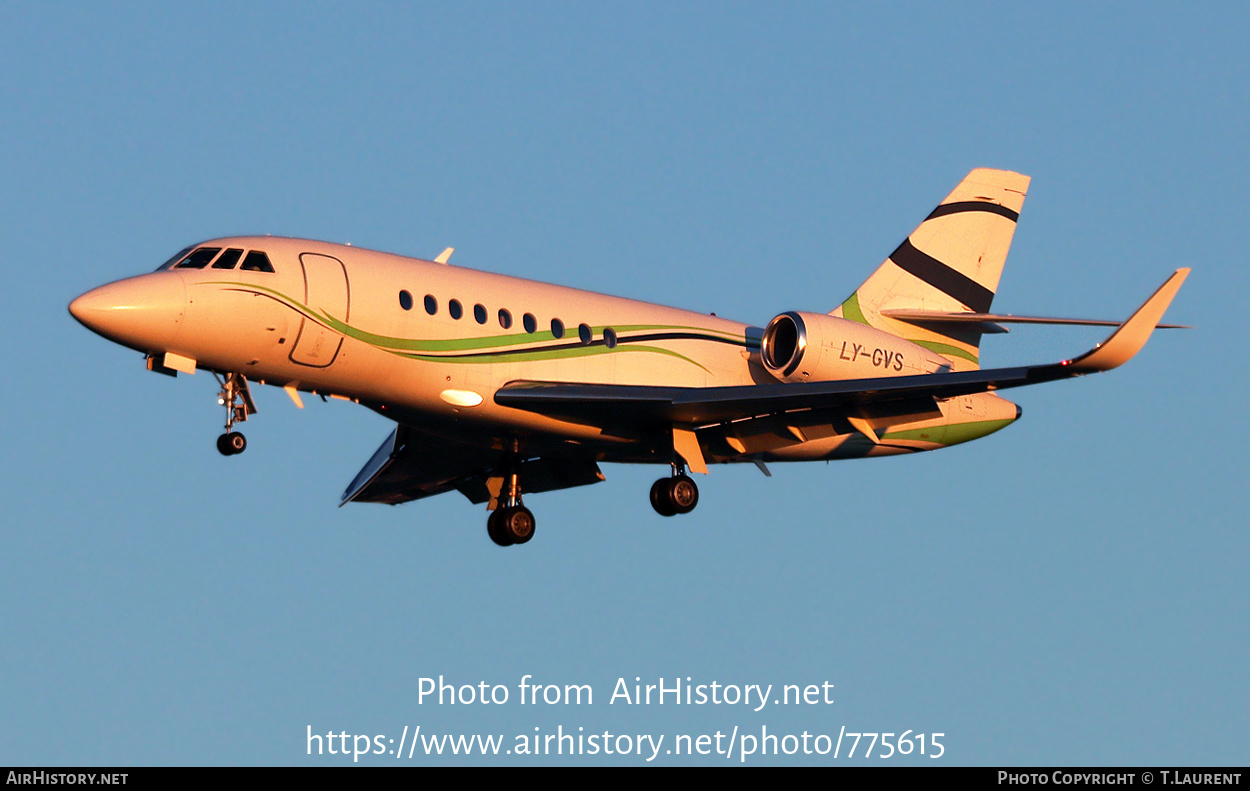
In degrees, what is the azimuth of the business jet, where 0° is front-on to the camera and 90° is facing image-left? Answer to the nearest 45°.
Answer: approximately 45°
